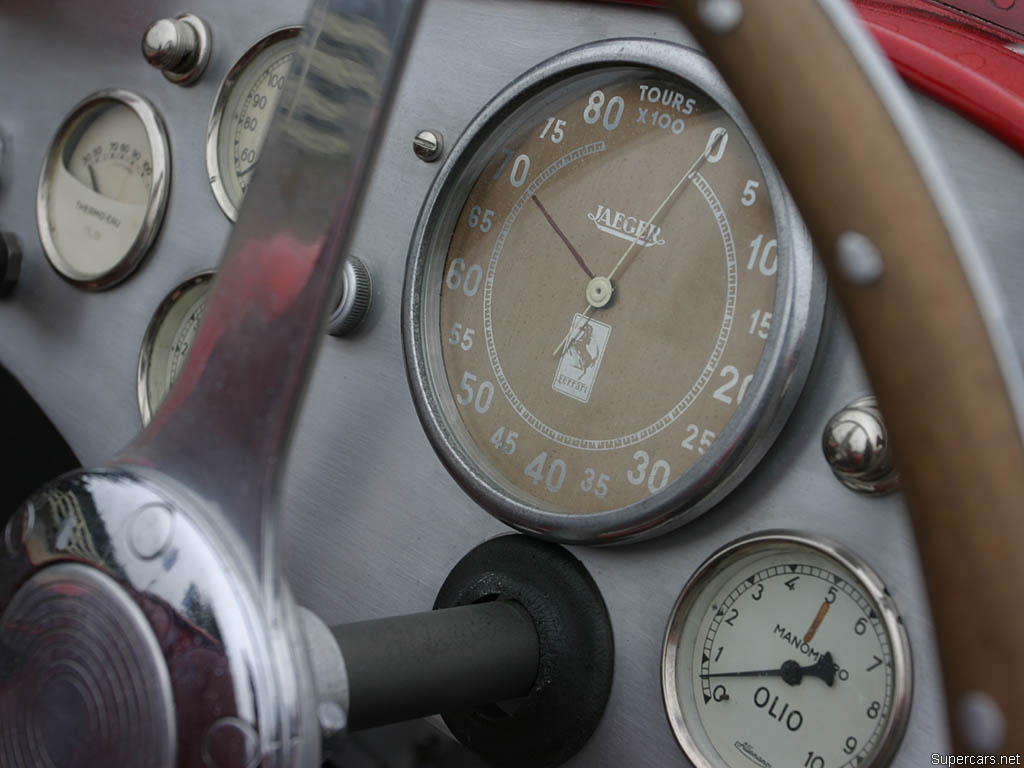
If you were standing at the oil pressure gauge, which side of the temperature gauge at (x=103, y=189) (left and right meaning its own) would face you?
left

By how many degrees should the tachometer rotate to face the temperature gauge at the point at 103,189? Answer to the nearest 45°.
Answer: approximately 90° to its right

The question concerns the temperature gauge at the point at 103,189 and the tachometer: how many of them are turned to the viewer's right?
0

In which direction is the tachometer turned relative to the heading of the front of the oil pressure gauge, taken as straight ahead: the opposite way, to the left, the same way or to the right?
the same way

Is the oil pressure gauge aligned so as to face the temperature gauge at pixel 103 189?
no

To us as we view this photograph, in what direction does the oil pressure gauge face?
facing the viewer and to the left of the viewer

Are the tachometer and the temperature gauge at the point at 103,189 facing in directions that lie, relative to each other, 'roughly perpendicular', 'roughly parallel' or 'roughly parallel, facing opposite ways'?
roughly parallel

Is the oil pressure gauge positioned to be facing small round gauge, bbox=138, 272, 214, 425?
no

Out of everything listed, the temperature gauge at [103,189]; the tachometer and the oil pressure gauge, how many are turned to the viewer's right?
0

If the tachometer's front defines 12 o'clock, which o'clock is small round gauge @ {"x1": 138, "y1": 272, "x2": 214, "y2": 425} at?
The small round gauge is roughly at 3 o'clock from the tachometer.

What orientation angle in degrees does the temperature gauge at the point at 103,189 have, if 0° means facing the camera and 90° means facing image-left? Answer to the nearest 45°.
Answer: approximately 45°

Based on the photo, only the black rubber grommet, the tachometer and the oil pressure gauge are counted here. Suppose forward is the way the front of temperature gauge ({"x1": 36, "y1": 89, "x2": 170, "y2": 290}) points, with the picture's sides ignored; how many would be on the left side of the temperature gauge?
3
